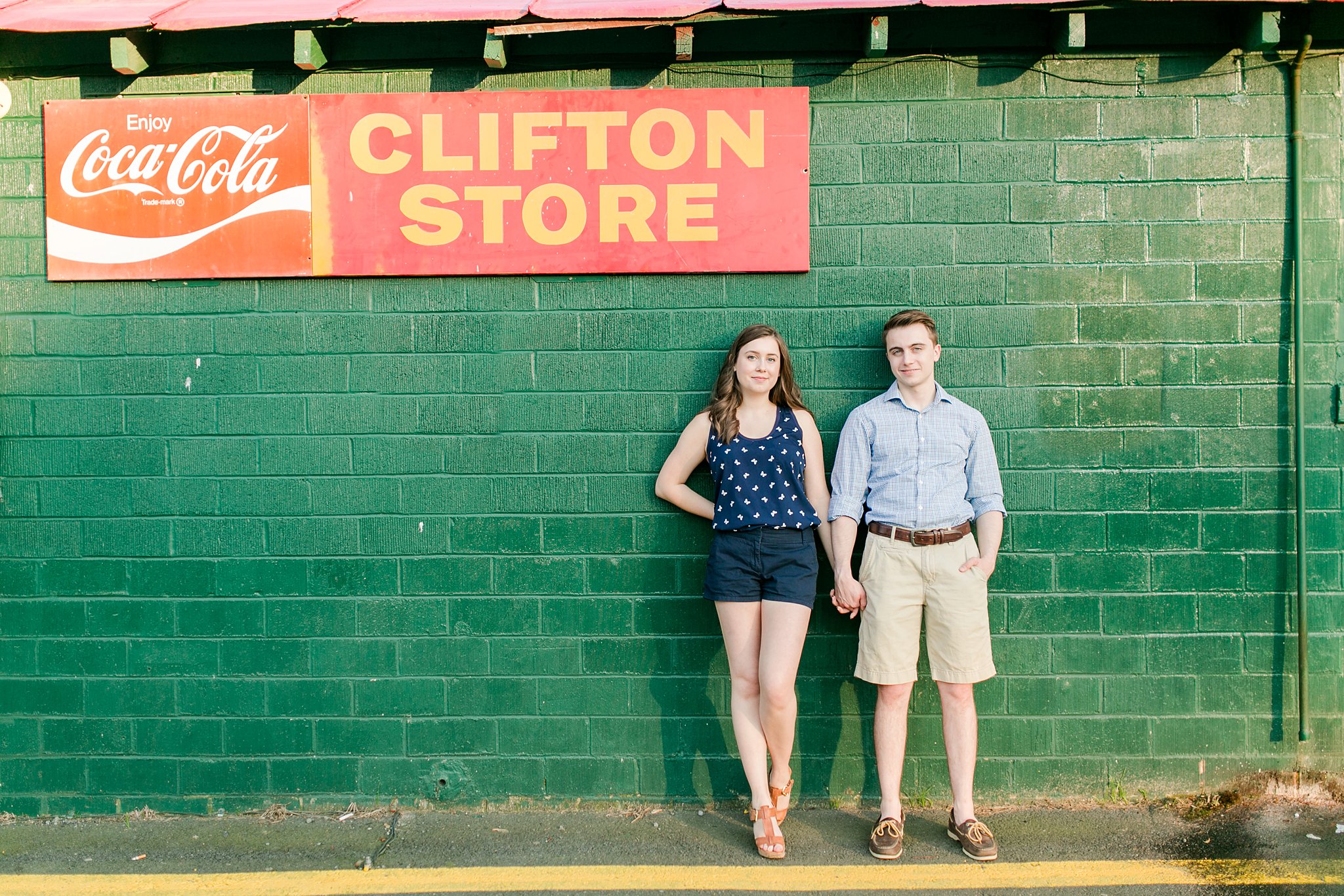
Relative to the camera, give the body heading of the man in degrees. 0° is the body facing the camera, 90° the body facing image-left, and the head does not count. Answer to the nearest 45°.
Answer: approximately 0°

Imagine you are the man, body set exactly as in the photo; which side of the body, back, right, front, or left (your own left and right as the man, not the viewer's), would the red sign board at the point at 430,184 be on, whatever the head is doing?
right

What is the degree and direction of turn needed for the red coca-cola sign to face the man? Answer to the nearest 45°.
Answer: approximately 45° to its left
